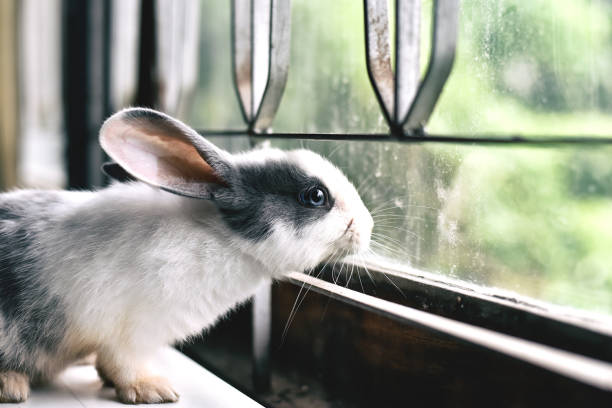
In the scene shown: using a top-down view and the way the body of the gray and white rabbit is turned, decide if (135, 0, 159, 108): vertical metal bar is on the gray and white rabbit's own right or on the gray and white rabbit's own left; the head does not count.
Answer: on the gray and white rabbit's own left

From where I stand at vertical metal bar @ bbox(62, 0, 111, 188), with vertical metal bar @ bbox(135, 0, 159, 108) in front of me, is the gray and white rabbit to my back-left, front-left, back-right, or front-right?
front-right

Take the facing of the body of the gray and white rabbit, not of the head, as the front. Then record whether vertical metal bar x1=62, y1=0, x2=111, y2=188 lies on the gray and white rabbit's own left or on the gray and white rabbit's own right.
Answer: on the gray and white rabbit's own left

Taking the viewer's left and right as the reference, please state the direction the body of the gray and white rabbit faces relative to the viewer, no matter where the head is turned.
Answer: facing to the right of the viewer

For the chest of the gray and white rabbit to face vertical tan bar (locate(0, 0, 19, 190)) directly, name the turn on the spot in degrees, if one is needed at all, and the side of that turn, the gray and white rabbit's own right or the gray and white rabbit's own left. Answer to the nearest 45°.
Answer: approximately 90° to the gray and white rabbit's own left
